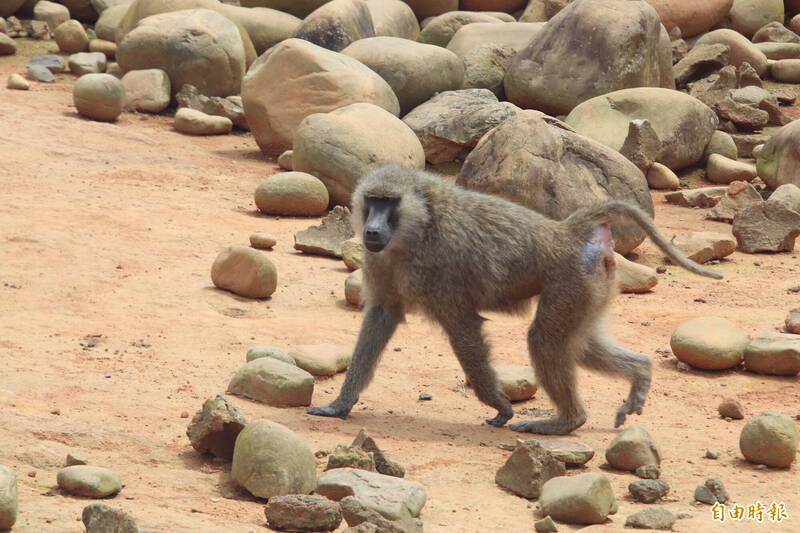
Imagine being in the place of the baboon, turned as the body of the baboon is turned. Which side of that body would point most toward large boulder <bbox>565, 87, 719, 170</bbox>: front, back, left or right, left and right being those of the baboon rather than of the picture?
right

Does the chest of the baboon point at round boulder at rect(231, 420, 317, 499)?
no

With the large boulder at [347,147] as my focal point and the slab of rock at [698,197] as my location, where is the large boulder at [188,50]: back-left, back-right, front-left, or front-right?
front-right

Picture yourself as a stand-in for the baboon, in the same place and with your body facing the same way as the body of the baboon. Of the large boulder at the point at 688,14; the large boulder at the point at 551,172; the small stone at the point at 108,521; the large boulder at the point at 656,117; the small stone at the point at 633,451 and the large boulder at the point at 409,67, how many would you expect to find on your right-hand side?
4

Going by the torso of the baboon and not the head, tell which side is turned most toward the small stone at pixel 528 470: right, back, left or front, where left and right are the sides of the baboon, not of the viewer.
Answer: left

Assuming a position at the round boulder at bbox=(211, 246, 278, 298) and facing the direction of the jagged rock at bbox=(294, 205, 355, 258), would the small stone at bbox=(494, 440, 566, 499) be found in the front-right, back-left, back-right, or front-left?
back-right

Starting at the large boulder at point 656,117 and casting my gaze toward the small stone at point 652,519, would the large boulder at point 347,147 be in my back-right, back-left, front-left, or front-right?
front-right

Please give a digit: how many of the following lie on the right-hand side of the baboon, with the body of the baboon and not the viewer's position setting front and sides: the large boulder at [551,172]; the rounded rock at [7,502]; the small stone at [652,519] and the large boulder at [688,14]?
2

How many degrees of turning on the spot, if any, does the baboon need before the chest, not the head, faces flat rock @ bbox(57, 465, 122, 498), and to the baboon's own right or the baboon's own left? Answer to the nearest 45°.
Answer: approximately 45° to the baboon's own left

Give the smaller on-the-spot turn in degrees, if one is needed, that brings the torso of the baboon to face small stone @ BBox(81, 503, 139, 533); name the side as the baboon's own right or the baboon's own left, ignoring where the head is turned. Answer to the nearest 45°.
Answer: approximately 90° to the baboon's own left

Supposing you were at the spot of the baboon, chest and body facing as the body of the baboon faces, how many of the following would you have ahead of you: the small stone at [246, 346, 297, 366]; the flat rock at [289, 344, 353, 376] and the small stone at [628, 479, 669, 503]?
2

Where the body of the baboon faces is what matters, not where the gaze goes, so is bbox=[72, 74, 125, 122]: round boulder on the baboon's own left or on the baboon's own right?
on the baboon's own right

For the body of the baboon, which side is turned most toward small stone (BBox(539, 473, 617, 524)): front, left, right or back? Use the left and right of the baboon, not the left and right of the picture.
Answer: left

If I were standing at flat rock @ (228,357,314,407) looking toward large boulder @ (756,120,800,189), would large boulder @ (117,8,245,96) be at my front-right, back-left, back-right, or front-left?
front-left

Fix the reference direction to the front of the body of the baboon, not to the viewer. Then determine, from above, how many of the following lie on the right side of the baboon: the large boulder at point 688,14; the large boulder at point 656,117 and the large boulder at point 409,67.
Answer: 3

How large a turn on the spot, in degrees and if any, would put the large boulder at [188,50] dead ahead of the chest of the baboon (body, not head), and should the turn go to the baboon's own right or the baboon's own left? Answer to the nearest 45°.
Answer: approximately 45° to the baboon's own right

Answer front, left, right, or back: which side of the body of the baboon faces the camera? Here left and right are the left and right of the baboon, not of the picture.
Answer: left

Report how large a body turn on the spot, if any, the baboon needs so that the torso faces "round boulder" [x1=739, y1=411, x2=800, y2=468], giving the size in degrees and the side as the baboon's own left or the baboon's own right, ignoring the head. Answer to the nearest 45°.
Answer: approximately 180°

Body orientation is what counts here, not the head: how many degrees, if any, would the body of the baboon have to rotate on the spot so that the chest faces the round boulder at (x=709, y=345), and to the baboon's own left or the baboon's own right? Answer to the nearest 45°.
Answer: approximately 135° to the baboon's own right

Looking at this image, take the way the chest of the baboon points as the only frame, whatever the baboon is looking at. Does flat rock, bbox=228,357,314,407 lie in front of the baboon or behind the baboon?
in front

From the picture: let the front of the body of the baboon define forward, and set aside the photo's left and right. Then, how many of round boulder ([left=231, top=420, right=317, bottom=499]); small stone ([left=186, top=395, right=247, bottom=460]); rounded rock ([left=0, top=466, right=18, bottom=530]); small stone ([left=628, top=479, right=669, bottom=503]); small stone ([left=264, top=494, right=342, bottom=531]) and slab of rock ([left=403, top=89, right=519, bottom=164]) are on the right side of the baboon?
1

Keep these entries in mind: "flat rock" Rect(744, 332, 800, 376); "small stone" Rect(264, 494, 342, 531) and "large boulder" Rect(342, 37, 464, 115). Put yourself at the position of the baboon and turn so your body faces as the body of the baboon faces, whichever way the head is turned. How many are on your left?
1
